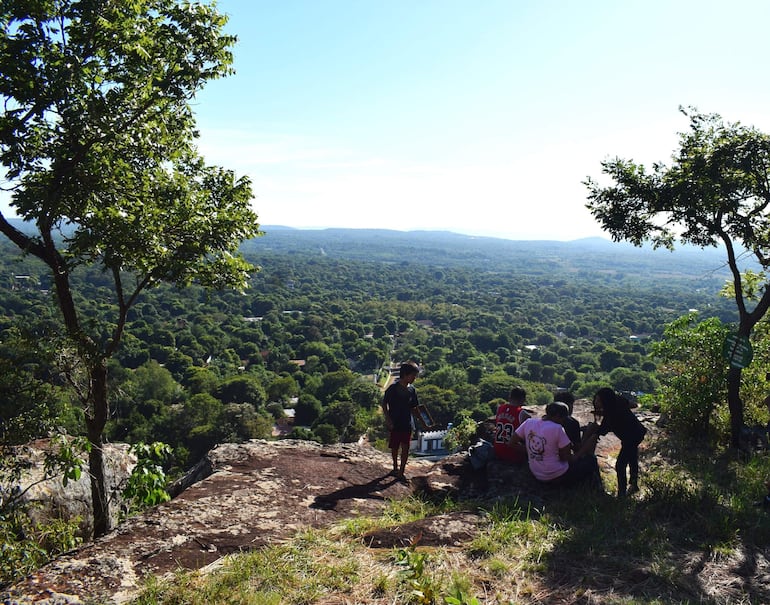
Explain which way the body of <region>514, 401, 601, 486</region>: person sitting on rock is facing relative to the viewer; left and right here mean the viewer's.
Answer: facing away from the viewer and to the right of the viewer

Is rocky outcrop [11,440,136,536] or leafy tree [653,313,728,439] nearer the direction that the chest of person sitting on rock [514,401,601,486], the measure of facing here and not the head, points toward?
the leafy tree

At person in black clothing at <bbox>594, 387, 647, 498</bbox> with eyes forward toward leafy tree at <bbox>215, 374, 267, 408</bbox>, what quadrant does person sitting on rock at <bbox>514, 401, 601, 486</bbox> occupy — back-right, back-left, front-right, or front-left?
front-left

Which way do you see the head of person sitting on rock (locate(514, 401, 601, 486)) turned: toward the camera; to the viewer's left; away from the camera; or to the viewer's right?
away from the camera

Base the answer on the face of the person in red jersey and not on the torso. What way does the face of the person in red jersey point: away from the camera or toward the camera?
away from the camera

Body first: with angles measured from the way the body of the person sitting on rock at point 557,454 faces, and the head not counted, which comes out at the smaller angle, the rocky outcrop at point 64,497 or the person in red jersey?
the person in red jersey

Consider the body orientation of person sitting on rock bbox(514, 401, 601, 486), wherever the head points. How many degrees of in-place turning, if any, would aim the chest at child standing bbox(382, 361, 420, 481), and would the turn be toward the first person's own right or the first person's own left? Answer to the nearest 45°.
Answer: approximately 135° to the first person's own left

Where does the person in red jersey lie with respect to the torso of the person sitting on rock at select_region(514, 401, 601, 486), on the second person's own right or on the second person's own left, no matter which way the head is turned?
on the second person's own left

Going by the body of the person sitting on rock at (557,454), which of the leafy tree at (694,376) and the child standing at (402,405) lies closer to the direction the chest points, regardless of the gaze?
the leafy tree

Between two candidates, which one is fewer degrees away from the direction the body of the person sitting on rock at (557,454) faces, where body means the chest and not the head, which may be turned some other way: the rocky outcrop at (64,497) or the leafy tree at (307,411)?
the leafy tree

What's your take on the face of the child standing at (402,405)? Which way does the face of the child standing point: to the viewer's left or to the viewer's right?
to the viewer's right

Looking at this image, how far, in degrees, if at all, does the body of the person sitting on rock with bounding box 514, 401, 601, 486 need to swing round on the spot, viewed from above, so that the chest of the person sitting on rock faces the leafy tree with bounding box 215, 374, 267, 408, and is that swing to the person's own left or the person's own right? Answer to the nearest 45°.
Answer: approximately 90° to the person's own left
